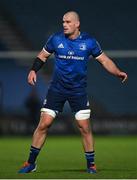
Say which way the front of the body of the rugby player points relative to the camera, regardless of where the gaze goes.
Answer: toward the camera
